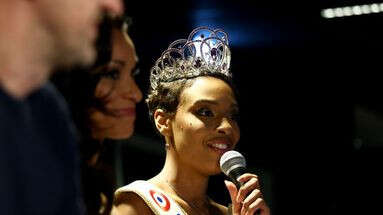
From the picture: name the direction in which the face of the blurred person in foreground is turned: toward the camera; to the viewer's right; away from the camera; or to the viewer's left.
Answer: to the viewer's right

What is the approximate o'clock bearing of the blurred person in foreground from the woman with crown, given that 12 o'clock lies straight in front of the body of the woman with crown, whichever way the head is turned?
The blurred person in foreground is roughly at 2 o'clock from the woman with crown.

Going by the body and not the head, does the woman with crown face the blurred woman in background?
no

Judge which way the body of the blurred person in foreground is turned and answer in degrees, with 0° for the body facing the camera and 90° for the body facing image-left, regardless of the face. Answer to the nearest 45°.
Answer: approximately 270°
